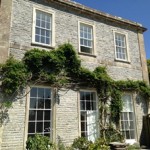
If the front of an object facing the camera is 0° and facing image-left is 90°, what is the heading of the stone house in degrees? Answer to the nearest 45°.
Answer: approximately 315°
